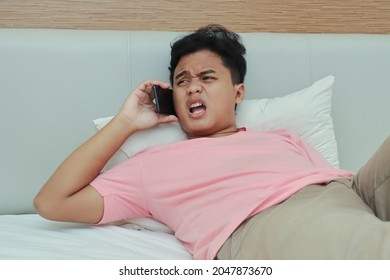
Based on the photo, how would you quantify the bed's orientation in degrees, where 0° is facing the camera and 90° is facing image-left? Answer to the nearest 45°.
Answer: approximately 0°
